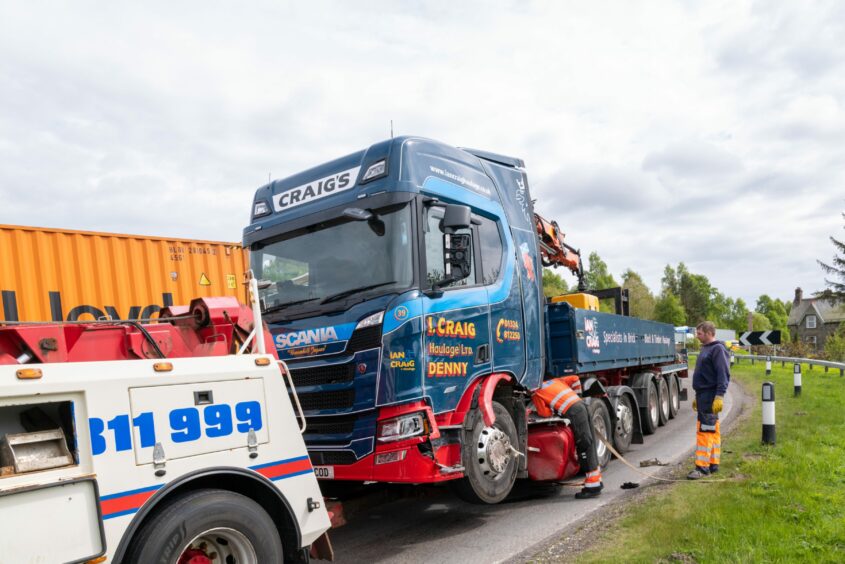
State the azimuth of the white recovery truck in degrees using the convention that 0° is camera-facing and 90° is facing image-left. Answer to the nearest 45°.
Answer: approximately 45°

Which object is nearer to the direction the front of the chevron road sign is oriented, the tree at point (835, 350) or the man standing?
the man standing

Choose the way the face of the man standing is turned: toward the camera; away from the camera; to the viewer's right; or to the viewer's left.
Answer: to the viewer's left

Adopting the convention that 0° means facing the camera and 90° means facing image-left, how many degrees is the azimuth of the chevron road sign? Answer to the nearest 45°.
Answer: approximately 0°

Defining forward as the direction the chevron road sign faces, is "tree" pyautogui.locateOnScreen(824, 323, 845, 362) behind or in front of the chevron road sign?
behind
